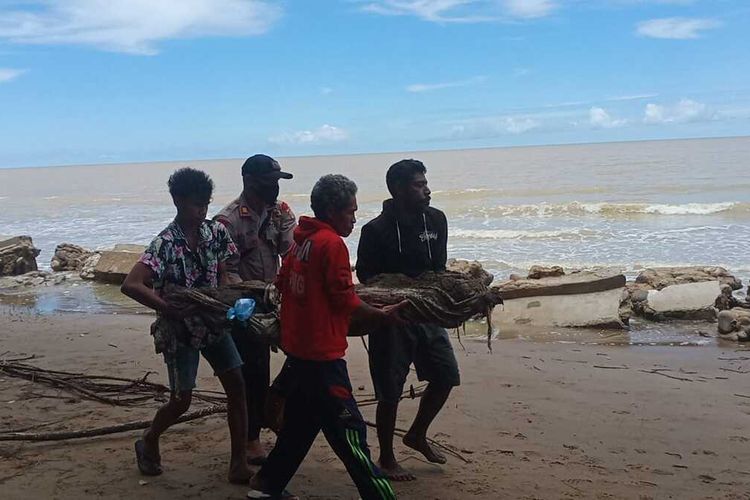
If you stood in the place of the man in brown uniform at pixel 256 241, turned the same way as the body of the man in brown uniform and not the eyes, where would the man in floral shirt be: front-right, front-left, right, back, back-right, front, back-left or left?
right

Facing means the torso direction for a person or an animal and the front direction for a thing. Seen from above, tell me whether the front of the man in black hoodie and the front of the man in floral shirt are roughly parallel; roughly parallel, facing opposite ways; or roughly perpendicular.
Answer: roughly parallel

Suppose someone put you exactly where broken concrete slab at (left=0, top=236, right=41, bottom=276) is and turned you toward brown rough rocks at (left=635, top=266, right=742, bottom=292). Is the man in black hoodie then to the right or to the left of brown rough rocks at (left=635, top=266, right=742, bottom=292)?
right

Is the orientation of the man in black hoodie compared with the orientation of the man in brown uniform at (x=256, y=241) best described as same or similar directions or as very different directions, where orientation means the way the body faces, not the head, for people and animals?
same or similar directions

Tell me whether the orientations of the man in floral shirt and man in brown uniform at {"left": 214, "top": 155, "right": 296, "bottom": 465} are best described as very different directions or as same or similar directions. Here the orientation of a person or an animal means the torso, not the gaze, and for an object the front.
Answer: same or similar directions
